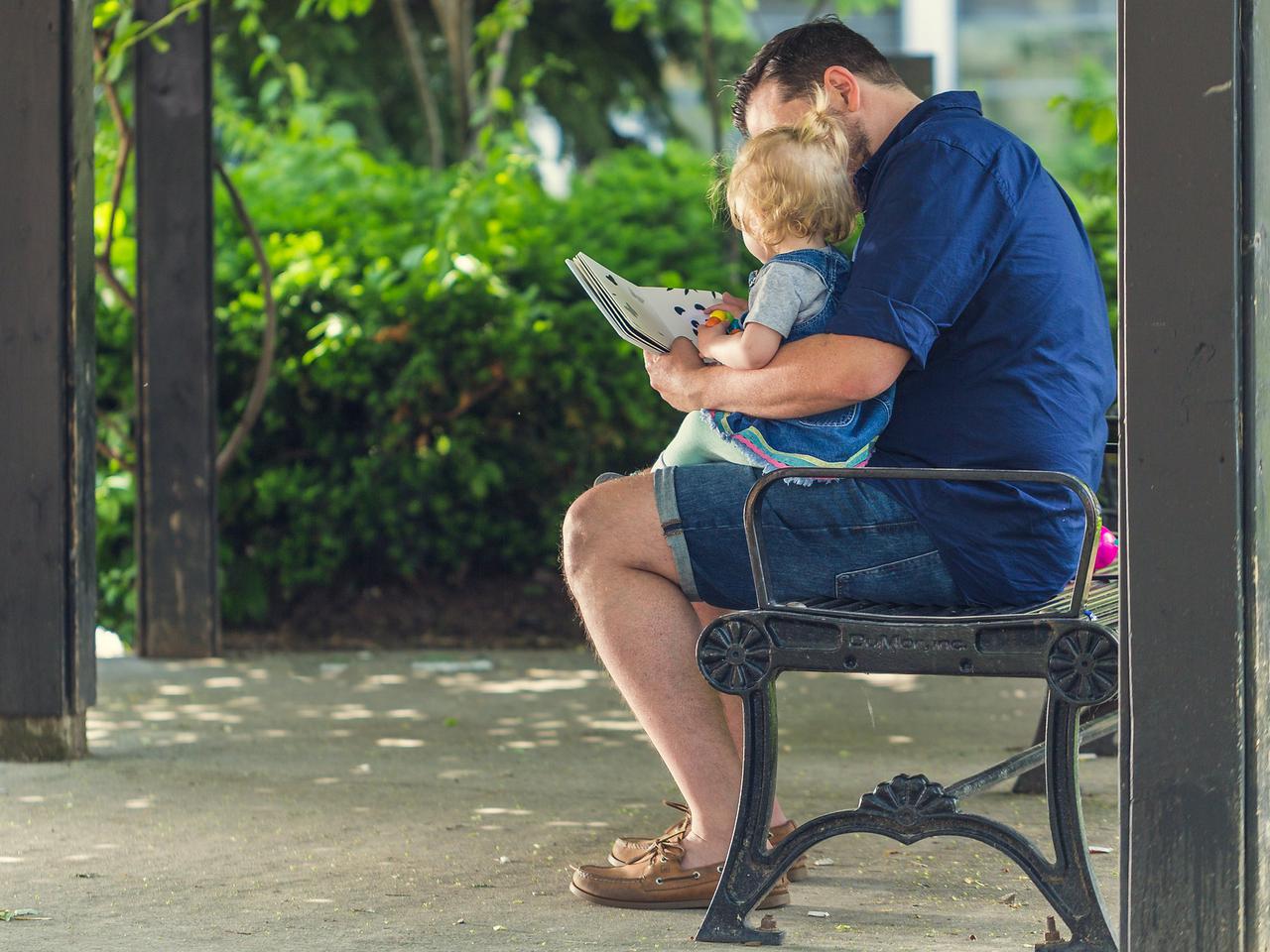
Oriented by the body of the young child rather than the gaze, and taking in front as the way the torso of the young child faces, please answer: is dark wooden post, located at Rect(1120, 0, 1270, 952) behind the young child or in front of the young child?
behind

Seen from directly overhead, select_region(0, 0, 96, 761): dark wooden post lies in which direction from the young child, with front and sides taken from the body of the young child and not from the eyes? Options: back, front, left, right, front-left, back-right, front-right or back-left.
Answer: front-right

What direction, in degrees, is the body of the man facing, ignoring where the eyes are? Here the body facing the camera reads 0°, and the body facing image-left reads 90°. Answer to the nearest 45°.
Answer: approximately 90°

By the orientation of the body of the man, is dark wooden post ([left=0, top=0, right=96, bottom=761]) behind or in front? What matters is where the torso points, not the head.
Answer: in front

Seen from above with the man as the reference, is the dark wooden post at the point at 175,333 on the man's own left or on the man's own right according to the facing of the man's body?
on the man's own right

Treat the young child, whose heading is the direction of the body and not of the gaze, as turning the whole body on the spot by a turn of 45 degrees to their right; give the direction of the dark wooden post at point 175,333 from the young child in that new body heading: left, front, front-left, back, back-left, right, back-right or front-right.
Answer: front

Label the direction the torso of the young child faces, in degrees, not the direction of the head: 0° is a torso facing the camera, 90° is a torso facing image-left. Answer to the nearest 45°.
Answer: approximately 90°

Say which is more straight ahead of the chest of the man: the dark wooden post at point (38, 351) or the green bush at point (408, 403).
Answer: the dark wooden post

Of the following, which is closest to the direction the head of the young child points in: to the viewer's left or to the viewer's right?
to the viewer's left
